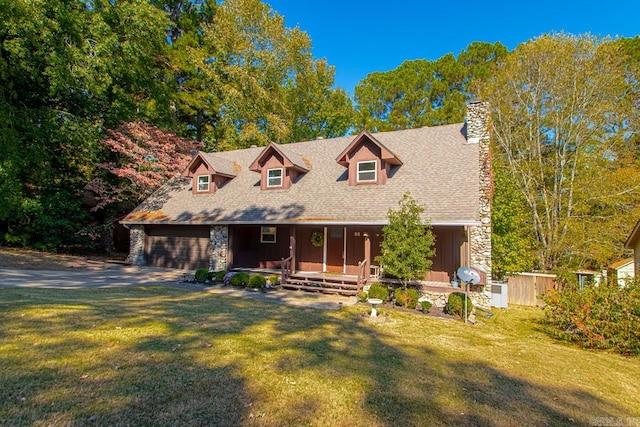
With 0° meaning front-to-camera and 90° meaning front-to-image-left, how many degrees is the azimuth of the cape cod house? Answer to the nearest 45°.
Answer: approximately 45°

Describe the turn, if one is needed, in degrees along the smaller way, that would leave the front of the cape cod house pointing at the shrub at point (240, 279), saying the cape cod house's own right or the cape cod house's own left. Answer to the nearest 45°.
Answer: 0° — it already faces it

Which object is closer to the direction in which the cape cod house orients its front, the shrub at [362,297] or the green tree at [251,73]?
the shrub

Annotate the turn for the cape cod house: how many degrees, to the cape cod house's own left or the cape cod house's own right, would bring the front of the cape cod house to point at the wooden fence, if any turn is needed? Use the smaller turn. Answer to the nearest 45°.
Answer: approximately 135° to the cape cod house's own left

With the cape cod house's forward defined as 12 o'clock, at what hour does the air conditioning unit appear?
The air conditioning unit is roughly at 8 o'clock from the cape cod house.

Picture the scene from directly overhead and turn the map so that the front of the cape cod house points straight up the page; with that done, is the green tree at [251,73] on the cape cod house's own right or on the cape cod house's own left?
on the cape cod house's own right

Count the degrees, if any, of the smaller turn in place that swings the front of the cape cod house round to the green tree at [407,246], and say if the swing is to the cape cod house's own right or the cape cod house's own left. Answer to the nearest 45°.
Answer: approximately 90° to the cape cod house's own left

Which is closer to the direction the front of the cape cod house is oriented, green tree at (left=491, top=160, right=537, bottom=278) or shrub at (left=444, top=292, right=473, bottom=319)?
the shrub

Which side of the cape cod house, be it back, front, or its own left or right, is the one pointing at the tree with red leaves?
right
